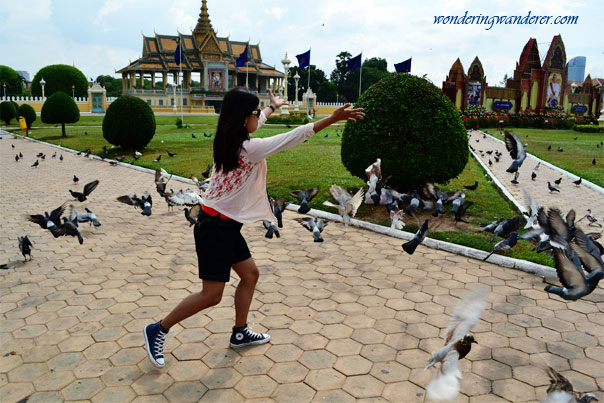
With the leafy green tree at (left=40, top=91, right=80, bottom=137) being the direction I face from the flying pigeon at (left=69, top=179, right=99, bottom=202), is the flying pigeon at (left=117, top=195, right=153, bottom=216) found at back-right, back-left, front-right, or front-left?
back-right

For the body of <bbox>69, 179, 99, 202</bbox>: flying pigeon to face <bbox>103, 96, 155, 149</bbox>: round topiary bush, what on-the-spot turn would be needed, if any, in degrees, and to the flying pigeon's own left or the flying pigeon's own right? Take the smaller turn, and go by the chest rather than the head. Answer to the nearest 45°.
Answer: approximately 90° to the flying pigeon's own right

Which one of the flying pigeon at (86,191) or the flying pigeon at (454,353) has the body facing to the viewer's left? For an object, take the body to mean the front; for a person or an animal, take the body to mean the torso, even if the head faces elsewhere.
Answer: the flying pigeon at (86,191)

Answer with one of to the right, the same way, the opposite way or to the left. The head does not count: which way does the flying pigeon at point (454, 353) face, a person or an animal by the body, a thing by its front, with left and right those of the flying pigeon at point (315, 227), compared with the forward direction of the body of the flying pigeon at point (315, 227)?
to the right

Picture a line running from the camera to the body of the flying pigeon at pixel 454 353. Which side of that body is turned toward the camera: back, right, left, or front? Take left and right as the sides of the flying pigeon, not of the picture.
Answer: right

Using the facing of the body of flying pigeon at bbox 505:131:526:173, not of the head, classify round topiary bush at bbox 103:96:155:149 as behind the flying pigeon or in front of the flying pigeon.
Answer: behind
